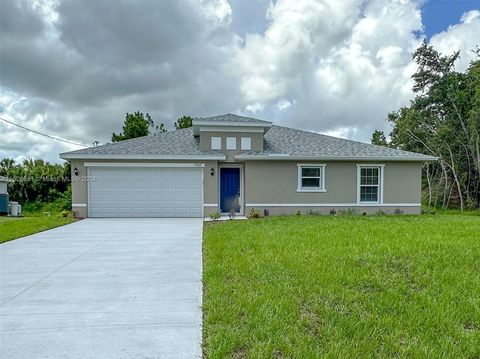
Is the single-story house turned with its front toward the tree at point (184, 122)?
no

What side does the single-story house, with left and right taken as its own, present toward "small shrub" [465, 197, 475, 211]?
left

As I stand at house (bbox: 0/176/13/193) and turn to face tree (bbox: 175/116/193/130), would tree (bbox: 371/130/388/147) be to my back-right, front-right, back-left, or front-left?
front-right

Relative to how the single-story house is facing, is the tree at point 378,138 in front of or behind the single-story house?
behind

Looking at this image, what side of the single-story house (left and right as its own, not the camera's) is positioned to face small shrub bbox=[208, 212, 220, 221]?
front

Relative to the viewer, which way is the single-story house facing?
toward the camera

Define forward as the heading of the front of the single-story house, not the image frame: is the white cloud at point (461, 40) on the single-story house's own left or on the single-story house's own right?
on the single-story house's own left

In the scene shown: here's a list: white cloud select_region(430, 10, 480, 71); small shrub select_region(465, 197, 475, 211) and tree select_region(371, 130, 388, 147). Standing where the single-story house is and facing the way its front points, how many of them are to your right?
0

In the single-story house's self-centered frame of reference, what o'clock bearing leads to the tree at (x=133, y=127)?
The tree is roughly at 5 o'clock from the single-story house.

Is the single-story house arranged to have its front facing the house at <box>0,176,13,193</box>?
no

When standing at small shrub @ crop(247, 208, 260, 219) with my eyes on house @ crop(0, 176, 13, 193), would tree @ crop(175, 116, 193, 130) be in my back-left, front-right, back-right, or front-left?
front-right

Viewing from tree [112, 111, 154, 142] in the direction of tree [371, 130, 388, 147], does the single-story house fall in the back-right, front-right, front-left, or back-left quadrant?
front-right

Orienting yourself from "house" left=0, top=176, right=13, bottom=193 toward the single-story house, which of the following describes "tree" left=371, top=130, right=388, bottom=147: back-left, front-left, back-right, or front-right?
front-left

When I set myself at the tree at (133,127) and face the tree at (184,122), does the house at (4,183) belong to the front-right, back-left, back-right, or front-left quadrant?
back-right

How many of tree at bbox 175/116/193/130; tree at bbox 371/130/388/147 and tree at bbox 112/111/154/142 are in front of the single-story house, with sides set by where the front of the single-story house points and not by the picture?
0

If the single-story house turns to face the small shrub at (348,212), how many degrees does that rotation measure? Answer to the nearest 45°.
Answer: approximately 90° to its left
